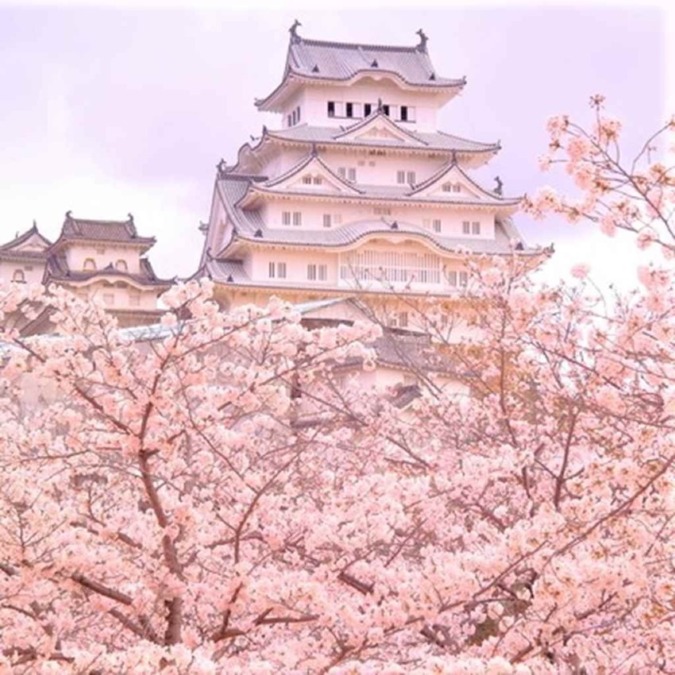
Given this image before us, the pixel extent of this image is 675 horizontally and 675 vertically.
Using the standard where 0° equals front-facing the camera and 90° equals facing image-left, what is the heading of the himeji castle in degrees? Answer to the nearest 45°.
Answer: approximately 0°

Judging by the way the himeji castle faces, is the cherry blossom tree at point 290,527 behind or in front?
in front
